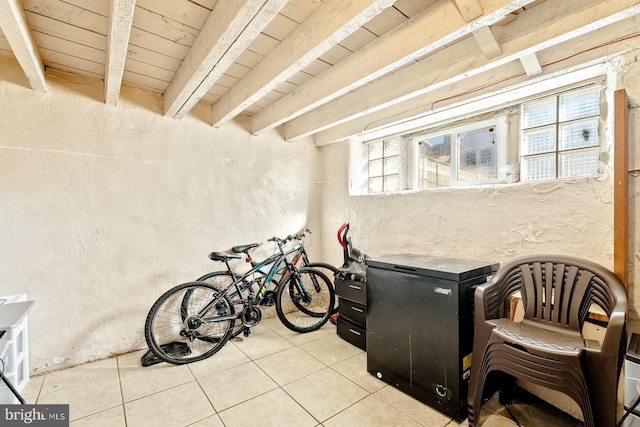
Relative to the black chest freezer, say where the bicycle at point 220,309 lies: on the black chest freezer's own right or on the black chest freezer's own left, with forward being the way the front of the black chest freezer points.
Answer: on the black chest freezer's own right

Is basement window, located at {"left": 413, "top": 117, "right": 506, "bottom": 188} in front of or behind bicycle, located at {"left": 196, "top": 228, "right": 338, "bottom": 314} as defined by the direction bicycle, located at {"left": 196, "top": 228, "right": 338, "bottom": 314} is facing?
in front

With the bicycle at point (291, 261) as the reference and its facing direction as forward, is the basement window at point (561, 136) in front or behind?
in front

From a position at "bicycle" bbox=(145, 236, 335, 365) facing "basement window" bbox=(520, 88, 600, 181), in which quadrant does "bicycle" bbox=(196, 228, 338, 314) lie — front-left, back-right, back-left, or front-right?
front-left

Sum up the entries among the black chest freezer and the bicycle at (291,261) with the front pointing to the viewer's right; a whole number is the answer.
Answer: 1

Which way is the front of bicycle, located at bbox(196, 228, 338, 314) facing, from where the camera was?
facing to the right of the viewer

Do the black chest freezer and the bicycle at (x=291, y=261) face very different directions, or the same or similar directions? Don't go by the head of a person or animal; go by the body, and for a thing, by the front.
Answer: very different directions

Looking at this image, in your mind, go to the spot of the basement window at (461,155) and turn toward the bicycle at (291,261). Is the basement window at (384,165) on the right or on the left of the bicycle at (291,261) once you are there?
right

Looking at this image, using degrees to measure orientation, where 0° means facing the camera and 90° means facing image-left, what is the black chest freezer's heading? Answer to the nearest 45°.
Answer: approximately 45°

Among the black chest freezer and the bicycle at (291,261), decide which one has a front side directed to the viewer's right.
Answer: the bicycle

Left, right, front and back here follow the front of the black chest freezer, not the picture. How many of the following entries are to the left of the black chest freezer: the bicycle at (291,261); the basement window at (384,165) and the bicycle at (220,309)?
0

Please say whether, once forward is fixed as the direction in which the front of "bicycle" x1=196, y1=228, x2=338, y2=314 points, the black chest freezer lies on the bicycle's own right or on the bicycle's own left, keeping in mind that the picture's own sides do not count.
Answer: on the bicycle's own right

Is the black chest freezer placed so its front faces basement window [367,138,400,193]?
no
